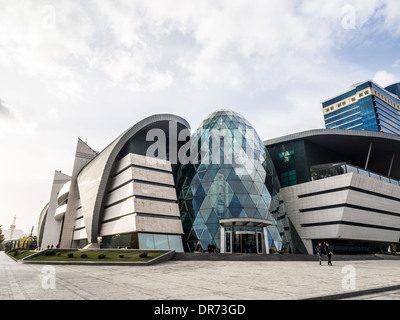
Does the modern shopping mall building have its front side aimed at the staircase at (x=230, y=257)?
yes

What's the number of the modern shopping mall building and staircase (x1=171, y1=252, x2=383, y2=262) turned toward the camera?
2

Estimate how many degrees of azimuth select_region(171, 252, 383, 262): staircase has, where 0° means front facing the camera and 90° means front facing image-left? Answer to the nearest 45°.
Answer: approximately 0°

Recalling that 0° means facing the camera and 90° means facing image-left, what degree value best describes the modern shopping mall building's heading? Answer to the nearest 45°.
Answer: approximately 0°

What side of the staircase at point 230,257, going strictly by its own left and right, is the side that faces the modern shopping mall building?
back
